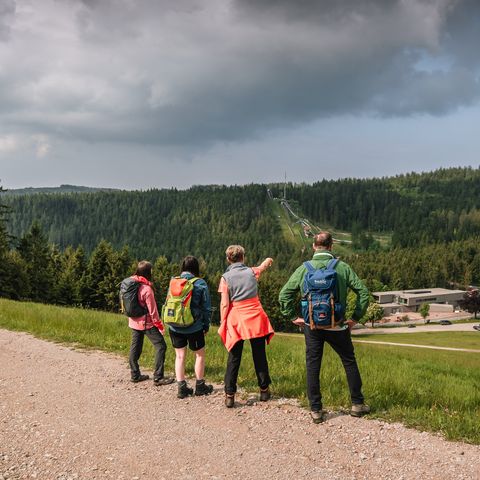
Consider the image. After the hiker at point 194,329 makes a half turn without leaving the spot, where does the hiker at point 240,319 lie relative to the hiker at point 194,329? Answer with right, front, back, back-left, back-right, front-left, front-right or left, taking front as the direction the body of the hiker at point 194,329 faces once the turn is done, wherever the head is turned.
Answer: left

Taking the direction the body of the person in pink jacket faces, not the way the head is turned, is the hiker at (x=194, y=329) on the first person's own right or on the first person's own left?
on the first person's own right

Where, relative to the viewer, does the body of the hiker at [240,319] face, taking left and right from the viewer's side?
facing away from the viewer

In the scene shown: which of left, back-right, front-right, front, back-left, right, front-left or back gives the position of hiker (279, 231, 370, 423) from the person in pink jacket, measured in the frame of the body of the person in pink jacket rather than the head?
right

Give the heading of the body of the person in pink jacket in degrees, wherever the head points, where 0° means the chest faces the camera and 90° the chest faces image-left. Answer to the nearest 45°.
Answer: approximately 225°

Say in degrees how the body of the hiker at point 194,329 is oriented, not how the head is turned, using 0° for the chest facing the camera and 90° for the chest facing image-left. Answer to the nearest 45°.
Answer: approximately 225°

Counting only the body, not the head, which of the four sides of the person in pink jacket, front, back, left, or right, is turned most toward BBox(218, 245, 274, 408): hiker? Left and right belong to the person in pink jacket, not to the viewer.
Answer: right

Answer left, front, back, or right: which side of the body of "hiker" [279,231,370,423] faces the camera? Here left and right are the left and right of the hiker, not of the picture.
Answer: back

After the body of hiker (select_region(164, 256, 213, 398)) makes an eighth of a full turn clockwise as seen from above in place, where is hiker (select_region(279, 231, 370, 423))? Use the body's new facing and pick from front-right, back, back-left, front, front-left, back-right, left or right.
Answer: front-right

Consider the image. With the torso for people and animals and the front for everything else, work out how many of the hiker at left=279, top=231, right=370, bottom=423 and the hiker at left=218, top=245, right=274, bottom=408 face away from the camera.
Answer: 2

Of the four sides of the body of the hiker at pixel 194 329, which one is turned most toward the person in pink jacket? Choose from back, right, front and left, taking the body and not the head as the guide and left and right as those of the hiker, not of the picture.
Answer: left
